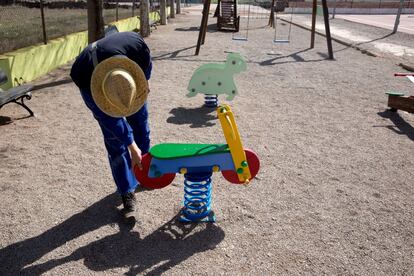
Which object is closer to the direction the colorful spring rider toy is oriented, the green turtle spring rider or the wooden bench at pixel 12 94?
the green turtle spring rider

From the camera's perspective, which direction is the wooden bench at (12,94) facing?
to the viewer's right

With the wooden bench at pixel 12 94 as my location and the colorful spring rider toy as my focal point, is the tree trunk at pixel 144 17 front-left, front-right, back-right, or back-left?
back-left

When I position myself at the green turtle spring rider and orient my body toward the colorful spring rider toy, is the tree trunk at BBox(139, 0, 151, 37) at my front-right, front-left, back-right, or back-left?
back-right

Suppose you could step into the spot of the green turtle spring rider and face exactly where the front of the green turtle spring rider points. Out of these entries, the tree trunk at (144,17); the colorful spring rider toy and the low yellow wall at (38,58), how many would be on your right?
1

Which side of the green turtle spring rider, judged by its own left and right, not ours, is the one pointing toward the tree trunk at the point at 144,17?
left

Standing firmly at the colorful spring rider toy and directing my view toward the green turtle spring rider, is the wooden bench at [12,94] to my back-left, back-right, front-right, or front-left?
front-left

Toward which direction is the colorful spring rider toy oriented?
to the viewer's right

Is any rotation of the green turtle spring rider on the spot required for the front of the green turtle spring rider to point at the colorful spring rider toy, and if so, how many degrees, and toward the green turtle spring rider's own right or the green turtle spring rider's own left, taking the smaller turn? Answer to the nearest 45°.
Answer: approximately 90° to the green turtle spring rider's own right

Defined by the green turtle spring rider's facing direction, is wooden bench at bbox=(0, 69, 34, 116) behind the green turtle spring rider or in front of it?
behind

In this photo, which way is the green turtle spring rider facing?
to the viewer's right

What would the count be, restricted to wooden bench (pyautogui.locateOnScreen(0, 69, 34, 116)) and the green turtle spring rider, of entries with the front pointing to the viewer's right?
2

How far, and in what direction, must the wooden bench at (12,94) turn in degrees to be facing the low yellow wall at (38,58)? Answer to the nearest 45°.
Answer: approximately 90° to its left

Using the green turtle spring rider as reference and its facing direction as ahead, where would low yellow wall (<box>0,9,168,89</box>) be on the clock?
The low yellow wall is roughly at 7 o'clock from the green turtle spring rider.
